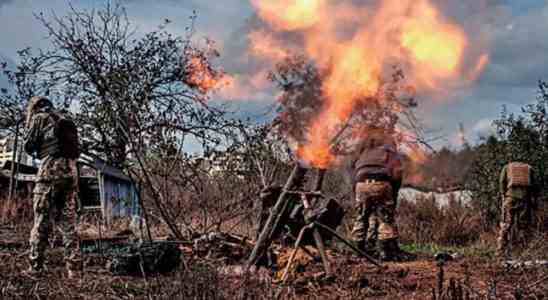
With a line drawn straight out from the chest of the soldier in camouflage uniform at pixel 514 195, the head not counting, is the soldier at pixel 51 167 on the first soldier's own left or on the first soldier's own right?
on the first soldier's own left

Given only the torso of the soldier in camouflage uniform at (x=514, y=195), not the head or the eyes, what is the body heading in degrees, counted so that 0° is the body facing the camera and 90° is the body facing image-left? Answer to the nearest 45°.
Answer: approximately 180°

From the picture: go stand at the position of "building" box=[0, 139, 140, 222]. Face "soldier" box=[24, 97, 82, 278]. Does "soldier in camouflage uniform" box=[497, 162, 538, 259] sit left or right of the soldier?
left

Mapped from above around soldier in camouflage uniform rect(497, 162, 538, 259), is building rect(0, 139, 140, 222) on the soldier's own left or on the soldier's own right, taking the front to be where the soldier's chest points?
on the soldier's own left

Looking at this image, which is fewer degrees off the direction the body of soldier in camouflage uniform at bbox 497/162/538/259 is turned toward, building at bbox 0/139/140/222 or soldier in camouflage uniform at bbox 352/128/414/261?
the building

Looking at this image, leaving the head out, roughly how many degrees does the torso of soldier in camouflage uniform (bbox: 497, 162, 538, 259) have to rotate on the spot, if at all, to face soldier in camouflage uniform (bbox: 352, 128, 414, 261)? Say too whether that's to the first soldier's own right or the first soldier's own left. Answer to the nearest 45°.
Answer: approximately 135° to the first soldier's own left
